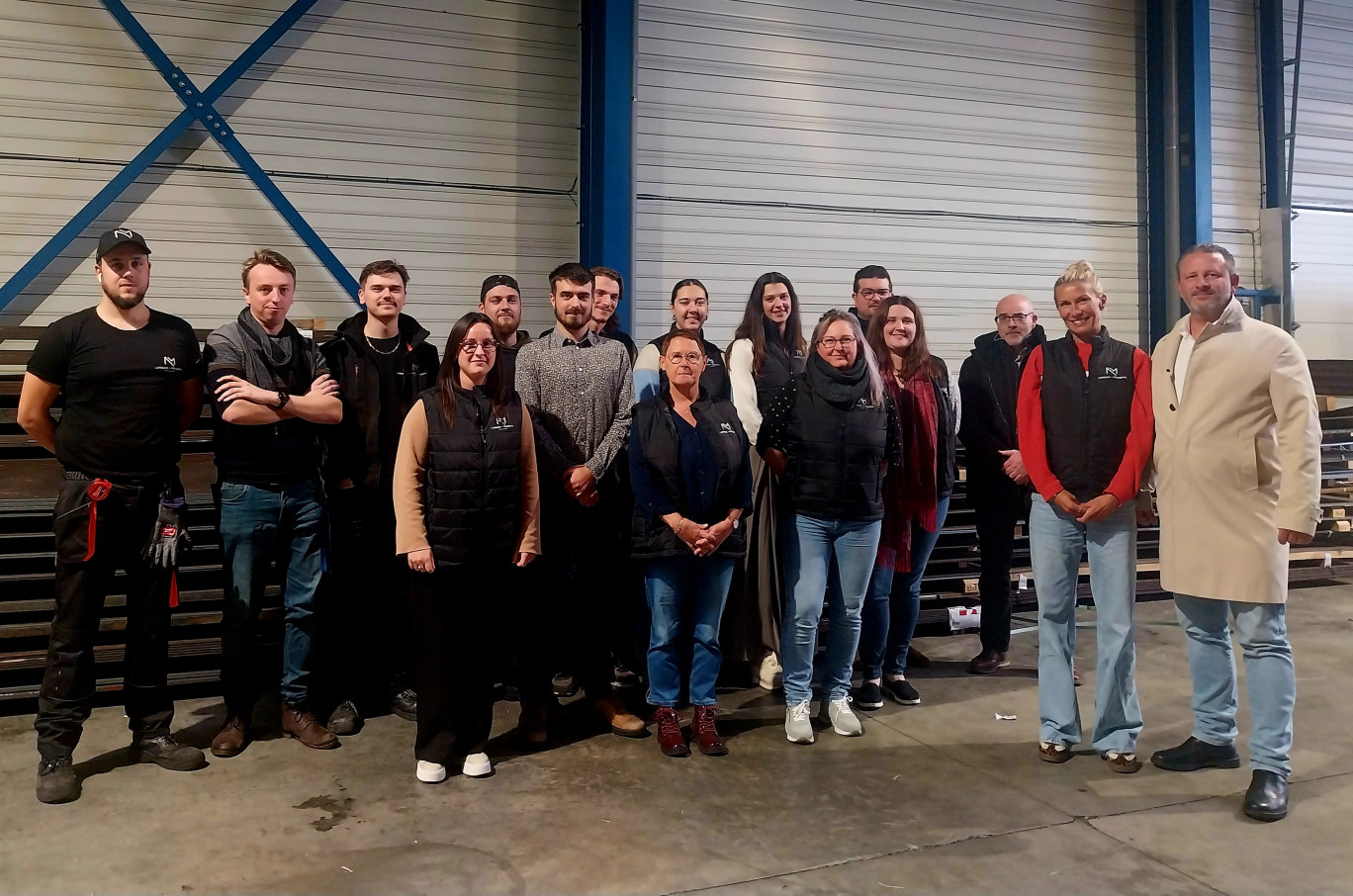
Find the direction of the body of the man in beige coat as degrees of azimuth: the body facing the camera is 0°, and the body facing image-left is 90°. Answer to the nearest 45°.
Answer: approximately 45°

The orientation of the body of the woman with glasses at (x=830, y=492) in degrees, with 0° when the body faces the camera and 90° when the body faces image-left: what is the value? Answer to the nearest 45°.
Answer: approximately 0°

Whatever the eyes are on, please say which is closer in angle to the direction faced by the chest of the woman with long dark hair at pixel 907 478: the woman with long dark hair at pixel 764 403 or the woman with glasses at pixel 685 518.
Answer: the woman with glasses

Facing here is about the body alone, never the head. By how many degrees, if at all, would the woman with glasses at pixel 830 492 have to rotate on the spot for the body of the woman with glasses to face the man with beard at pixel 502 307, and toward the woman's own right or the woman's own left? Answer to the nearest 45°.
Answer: approximately 90° to the woman's own right

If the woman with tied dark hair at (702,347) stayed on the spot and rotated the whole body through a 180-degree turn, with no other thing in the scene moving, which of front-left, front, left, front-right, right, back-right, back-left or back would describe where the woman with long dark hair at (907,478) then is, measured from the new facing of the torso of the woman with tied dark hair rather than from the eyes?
right

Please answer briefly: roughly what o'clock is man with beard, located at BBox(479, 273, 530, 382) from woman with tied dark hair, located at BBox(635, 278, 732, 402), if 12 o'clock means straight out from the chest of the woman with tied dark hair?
The man with beard is roughly at 3 o'clock from the woman with tied dark hair.
